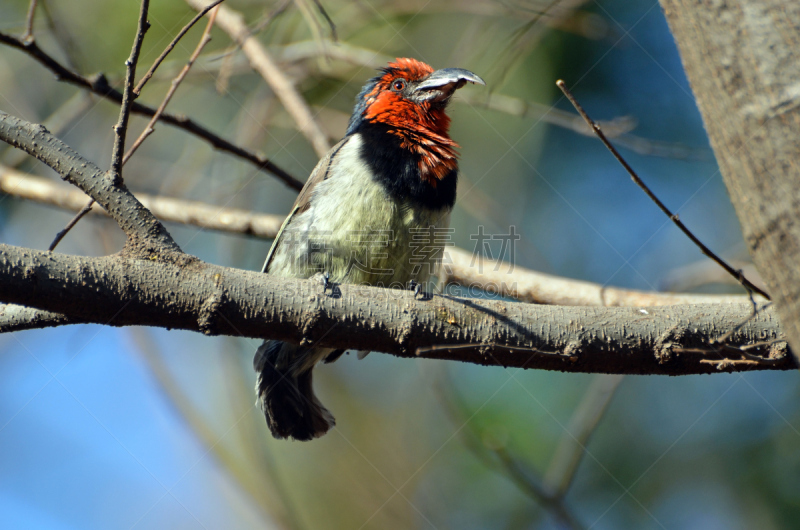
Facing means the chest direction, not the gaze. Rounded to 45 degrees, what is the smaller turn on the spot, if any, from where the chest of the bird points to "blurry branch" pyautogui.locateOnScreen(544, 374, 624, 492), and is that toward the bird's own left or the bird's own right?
approximately 90° to the bird's own left

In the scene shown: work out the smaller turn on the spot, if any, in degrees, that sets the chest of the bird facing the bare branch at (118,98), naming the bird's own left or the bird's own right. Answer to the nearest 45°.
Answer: approximately 90° to the bird's own right

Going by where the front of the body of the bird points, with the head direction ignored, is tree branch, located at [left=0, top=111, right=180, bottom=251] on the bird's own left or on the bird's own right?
on the bird's own right

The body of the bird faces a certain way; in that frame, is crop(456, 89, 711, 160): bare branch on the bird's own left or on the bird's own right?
on the bird's own left

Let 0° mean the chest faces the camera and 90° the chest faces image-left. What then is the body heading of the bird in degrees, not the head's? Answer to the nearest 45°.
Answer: approximately 315°

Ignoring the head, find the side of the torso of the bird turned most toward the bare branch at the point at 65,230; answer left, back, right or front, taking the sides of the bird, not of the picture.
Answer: right
